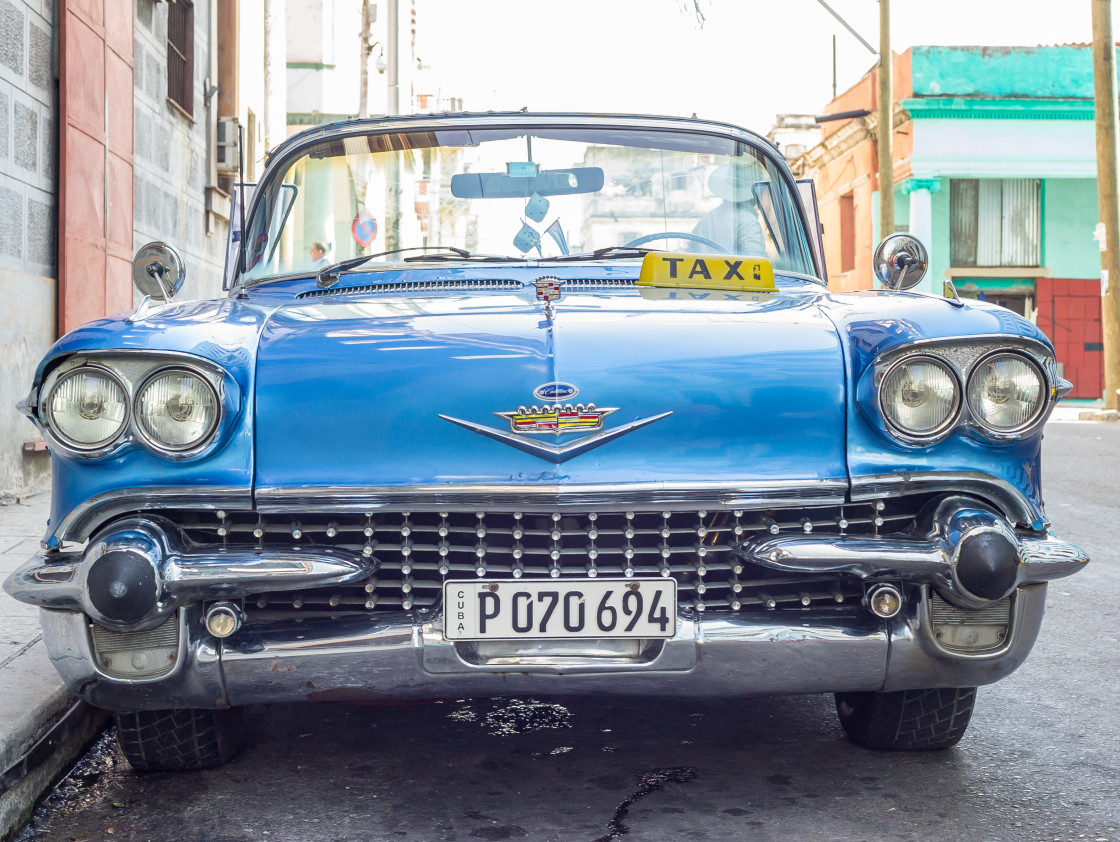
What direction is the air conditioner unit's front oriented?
to the viewer's right

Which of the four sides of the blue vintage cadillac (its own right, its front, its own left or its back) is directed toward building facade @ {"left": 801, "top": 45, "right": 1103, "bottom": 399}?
back

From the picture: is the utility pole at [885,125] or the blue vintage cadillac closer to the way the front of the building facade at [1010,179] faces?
the blue vintage cadillac

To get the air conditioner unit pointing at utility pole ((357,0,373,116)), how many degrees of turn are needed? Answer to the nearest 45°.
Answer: approximately 90° to its left

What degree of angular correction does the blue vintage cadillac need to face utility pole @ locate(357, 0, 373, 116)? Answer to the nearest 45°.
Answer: approximately 180°

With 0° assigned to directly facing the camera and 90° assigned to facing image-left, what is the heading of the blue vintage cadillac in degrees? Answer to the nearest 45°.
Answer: approximately 0°

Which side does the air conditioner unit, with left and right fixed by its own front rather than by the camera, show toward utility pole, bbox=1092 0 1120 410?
front

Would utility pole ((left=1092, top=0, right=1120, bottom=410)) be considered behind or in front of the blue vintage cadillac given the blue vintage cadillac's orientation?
behind

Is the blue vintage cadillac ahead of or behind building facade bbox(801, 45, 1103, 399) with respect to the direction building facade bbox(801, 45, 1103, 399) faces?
ahead

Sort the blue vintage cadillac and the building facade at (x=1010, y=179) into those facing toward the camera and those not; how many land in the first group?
2

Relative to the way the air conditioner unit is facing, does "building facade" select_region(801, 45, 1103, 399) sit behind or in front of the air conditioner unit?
in front

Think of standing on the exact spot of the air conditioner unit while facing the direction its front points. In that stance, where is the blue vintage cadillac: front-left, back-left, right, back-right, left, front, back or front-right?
right
